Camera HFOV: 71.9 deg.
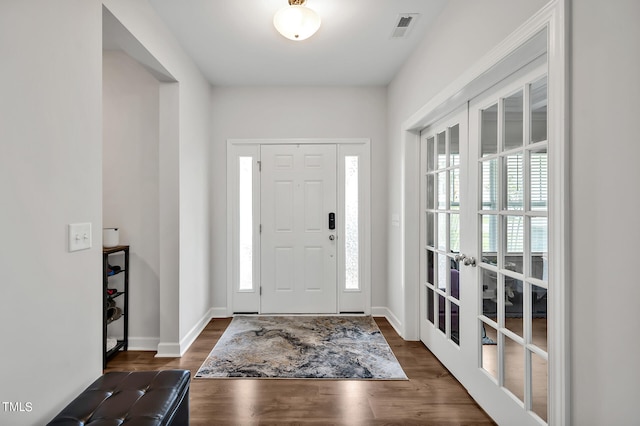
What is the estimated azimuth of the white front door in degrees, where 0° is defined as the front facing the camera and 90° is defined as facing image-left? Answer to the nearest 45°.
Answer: approximately 0°

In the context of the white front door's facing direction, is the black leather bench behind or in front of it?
in front

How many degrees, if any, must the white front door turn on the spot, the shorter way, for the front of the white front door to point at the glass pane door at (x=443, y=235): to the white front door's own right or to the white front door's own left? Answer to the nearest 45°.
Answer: approximately 45° to the white front door's own left

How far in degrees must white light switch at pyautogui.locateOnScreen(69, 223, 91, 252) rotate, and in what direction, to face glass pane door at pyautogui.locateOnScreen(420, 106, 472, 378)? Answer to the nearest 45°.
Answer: approximately 45° to its left

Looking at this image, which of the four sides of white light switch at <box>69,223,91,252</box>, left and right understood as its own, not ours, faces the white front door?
left

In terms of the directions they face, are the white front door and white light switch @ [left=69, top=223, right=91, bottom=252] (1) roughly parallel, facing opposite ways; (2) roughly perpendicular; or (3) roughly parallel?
roughly perpendicular
